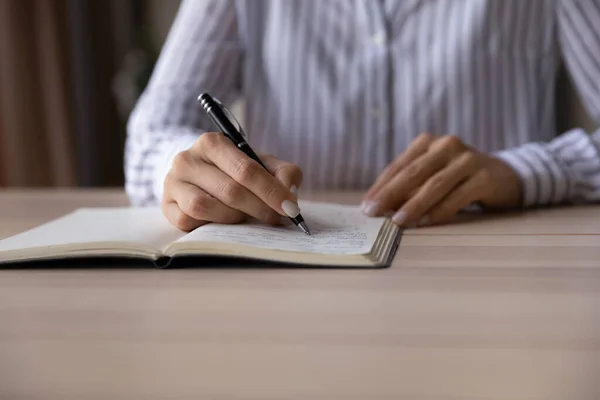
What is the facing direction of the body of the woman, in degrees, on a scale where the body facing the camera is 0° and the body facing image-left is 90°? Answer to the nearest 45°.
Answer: approximately 0°

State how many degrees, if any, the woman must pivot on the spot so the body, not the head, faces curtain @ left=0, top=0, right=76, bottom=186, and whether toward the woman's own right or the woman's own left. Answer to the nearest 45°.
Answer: approximately 135° to the woman's own right

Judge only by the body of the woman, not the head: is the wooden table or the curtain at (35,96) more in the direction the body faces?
the wooden table

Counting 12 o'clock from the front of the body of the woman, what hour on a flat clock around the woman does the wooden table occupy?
The wooden table is roughly at 12 o'clock from the woman.
